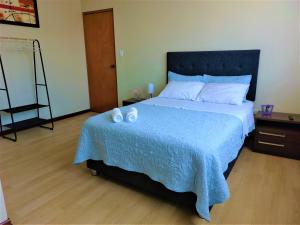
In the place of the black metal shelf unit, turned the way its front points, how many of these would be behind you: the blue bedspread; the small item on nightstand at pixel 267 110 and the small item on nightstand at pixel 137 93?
0

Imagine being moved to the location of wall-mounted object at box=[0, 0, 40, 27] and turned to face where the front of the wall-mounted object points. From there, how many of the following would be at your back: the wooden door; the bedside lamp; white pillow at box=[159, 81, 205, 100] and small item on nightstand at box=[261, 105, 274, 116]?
0

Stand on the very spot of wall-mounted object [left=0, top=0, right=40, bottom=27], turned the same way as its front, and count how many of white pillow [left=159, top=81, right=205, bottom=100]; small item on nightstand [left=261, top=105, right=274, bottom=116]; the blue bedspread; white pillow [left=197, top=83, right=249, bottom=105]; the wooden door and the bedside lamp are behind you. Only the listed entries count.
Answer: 0

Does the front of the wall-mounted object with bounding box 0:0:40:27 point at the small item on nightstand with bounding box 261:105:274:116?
yes

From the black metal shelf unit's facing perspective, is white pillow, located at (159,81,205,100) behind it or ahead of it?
ahead

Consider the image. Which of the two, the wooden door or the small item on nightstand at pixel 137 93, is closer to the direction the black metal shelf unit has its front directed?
the small item on nightstand

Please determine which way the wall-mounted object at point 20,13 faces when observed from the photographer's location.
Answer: facing the viewer and to the right of the viewer

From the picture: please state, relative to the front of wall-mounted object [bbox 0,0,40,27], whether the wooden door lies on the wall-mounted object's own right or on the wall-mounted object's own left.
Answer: on the wall-mounted object's own left

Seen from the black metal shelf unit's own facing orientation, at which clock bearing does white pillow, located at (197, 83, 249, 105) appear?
The white pillow is roughly at 12 o'clock from the black metal shelf unit.

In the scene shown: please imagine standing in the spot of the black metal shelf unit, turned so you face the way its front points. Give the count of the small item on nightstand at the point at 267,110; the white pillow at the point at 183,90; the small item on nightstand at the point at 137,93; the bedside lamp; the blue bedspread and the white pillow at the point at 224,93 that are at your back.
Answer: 0

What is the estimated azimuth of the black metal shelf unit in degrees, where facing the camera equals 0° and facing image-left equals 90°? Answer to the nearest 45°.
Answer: approximately 315°

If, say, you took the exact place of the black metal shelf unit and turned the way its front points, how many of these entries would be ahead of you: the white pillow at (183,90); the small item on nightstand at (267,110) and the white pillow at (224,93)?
3

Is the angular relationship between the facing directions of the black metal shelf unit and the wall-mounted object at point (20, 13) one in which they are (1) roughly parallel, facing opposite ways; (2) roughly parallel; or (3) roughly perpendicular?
roughly parallel

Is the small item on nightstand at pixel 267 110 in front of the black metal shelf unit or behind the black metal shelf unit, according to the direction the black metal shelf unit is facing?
in front

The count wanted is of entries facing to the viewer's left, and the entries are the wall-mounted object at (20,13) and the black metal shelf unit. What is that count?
0
